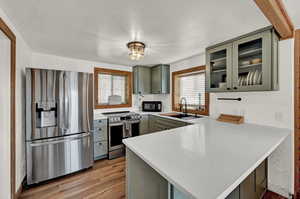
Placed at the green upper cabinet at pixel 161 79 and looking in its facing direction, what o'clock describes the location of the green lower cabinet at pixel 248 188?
The green lower cabinet is roughly at 10 o'clock from the green upper cabinet.

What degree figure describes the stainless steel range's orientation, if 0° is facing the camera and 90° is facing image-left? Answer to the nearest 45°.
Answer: approximately 315°

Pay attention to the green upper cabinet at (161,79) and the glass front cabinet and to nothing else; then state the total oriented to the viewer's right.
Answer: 0

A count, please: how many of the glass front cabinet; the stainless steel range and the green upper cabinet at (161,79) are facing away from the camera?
0

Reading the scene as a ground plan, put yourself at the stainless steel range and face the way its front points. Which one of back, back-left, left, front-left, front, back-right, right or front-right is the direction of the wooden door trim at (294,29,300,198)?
front

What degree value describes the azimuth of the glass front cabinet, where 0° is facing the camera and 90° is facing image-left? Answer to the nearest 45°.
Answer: approximately 45°

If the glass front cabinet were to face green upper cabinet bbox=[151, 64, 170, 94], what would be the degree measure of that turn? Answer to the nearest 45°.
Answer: approximately 90° to its right

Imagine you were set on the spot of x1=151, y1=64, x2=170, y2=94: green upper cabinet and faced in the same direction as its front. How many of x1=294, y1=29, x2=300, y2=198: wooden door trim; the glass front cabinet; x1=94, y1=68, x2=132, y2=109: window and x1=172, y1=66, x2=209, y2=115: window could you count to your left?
3

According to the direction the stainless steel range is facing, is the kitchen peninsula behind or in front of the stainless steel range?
in front

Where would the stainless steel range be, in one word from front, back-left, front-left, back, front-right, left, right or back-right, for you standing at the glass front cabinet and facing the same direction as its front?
front-right

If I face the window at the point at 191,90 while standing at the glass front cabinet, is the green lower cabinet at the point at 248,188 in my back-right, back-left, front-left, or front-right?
back-left
